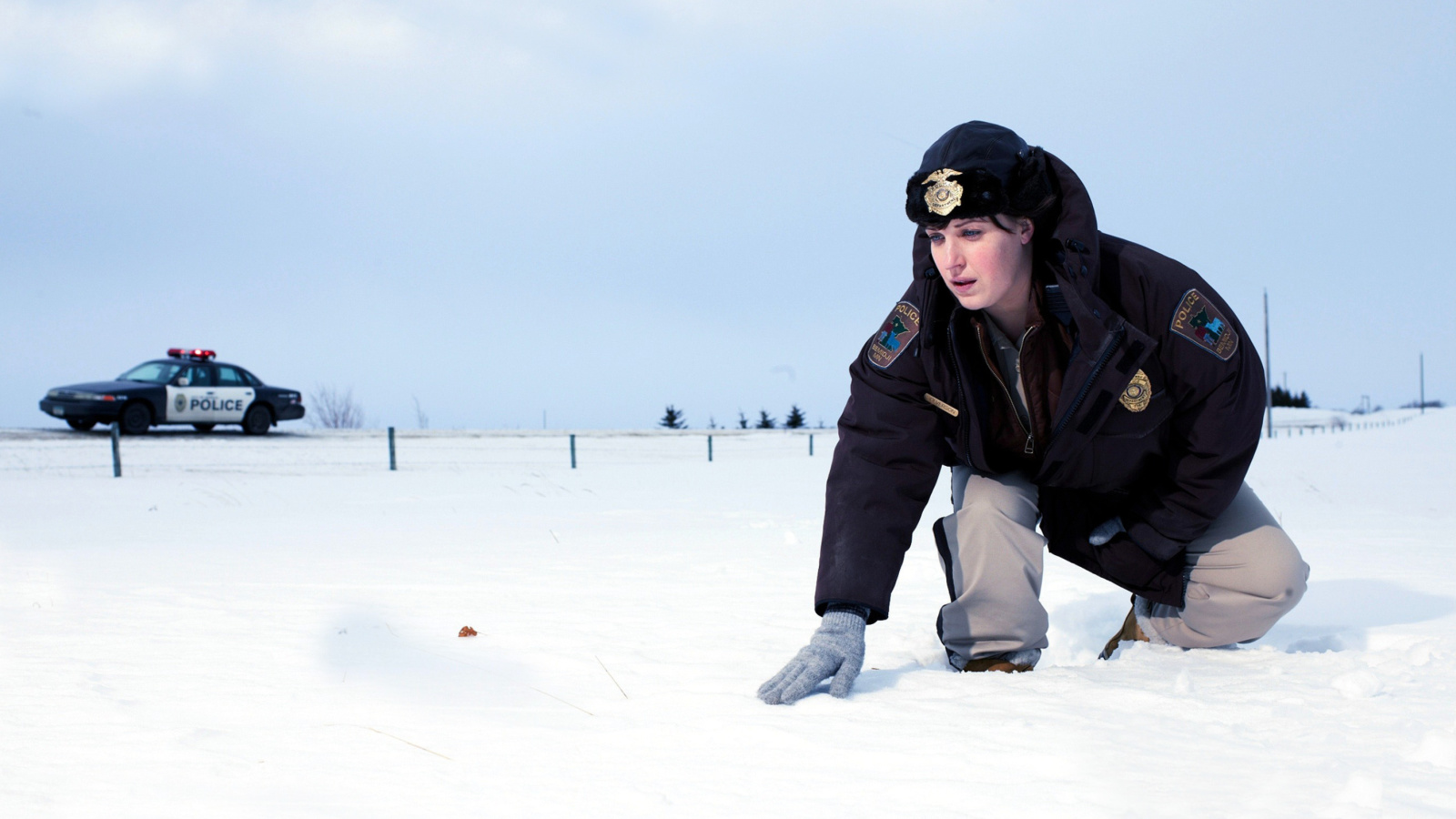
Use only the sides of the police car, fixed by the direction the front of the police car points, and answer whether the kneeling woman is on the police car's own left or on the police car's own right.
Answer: on the police car's own left

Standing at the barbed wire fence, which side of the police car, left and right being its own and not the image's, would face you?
left

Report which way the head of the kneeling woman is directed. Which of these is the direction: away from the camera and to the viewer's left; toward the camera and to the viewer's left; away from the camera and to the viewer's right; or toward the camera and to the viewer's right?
toward the camera and to the viewer's left

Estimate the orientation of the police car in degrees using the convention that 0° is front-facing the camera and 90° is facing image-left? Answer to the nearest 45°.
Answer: approximately 45°
